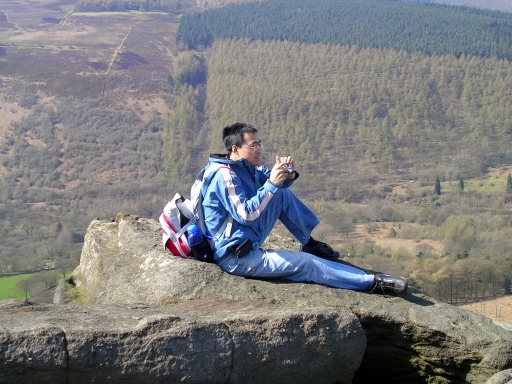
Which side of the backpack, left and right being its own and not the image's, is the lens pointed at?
left

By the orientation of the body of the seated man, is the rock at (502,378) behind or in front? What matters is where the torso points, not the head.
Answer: in front

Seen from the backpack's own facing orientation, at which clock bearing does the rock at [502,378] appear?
The rock is roughly at 7 o'clock from the backpack.

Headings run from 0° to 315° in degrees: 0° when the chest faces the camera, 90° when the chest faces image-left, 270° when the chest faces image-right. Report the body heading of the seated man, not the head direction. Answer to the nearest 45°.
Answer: approximately 270°
